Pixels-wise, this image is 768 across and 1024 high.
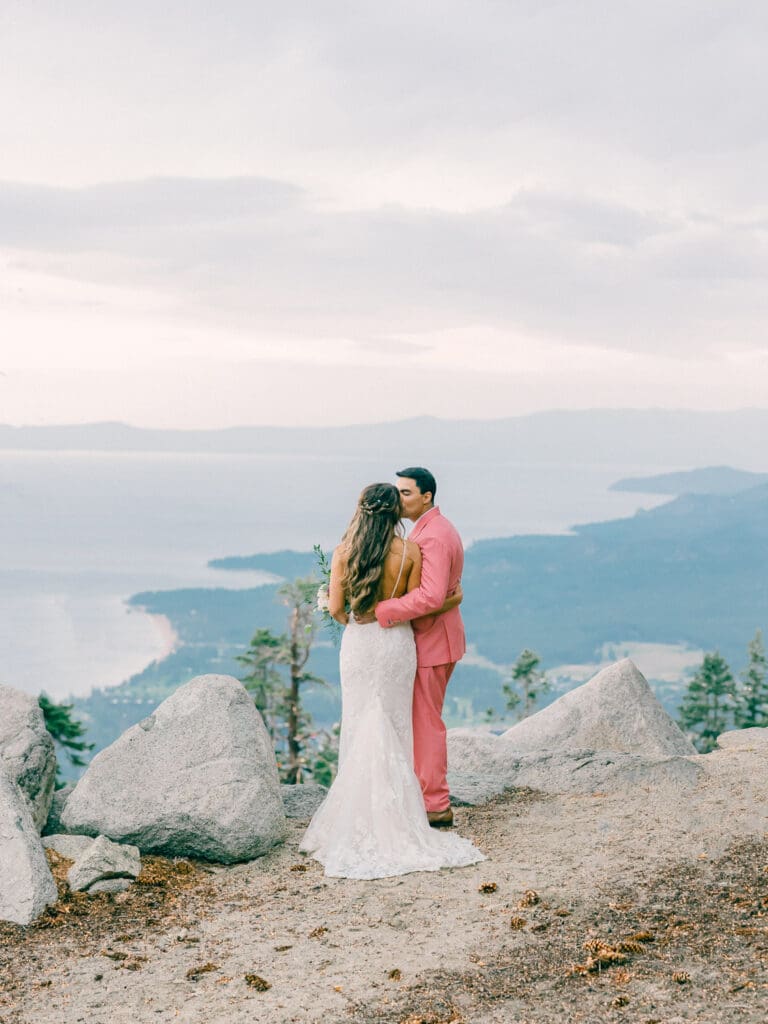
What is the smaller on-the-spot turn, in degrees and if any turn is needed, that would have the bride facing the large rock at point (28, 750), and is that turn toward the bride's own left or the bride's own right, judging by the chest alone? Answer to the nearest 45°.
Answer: approximately 90° to the bride's own left

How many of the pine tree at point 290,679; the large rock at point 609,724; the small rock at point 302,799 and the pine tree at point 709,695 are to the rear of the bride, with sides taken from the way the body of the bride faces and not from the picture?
0

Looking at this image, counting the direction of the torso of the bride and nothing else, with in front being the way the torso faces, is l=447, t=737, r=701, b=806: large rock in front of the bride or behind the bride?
in front

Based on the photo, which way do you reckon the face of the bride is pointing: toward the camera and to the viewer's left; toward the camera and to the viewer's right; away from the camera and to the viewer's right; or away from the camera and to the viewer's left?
away from the camera and to the viewer's right

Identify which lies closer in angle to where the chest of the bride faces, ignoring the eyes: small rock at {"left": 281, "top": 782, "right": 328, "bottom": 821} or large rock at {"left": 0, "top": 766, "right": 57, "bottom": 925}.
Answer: the small rock

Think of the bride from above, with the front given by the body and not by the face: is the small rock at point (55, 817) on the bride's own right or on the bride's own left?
on the bride's own left

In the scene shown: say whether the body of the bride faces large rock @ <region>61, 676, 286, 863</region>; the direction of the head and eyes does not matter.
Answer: no

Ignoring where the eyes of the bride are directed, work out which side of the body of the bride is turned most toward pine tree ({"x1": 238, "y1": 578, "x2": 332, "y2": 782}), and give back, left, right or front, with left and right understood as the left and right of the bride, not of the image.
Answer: front

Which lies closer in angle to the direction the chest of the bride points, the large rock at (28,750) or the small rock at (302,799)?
the small rock

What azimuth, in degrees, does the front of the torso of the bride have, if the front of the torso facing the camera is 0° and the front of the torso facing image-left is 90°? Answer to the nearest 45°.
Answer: approximately 180°

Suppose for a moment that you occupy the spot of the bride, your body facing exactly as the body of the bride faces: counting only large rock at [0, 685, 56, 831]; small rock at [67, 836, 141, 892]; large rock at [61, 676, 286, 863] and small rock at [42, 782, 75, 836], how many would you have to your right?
0
